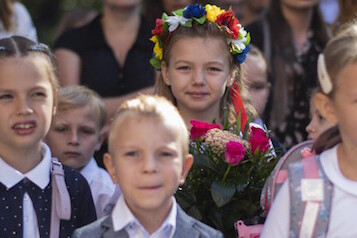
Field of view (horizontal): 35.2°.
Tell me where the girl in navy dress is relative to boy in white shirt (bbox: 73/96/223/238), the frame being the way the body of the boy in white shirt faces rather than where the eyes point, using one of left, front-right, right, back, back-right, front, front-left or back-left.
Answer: back-right

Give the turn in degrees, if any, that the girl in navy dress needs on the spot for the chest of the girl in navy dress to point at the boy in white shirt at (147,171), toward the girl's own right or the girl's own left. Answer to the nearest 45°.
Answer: approximately 45° to the girl's own left

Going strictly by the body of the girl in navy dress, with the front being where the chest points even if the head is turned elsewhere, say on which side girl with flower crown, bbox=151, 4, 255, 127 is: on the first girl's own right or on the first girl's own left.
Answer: on the first girl's own left

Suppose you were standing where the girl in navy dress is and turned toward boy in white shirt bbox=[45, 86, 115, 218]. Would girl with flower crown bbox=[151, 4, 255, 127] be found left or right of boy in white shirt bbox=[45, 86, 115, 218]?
right

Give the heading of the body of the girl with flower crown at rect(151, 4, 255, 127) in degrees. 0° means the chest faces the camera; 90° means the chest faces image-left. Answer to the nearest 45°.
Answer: approximately 0°

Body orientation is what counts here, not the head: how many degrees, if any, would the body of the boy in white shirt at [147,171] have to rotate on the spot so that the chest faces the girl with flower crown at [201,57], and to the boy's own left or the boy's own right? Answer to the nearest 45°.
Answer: approximately 180°

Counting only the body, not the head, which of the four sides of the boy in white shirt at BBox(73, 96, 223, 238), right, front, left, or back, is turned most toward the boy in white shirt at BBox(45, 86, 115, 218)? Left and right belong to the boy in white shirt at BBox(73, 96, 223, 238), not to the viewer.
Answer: back

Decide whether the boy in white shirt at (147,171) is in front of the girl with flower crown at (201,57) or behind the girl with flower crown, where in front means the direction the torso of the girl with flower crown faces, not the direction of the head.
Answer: in front

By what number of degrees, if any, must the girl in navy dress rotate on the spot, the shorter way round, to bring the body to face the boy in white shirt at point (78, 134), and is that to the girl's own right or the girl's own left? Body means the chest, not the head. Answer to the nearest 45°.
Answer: approximately 180°
